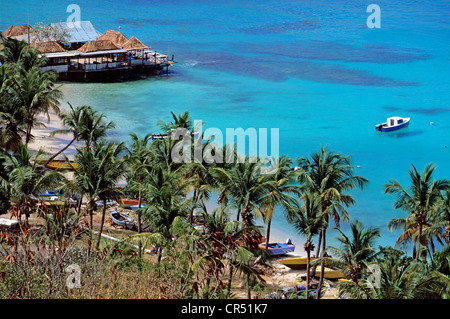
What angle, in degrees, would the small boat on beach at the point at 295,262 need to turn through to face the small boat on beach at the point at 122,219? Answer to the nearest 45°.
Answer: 0° — it already faces it

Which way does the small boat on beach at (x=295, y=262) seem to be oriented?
to the viewer's left

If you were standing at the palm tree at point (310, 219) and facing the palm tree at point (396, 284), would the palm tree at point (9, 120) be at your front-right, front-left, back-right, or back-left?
back-right

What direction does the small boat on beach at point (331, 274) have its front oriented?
to the viewer's left

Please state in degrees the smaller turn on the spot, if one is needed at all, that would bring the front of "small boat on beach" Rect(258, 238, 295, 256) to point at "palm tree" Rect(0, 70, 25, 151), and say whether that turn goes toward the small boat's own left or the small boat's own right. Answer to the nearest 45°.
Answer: approximately 45° to the small boat's own right
